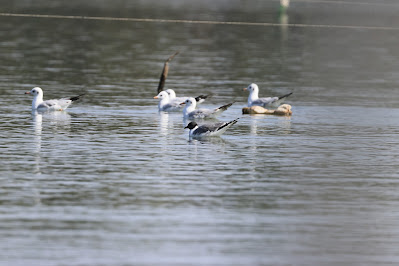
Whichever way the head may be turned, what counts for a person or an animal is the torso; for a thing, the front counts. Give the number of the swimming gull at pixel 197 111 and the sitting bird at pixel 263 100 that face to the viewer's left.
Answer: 2

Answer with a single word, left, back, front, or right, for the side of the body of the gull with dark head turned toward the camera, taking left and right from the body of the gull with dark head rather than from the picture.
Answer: left

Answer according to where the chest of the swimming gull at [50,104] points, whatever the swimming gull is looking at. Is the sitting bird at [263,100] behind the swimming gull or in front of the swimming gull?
behind

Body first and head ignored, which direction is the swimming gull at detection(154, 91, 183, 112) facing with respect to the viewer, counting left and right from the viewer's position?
facing to the left of the viewer

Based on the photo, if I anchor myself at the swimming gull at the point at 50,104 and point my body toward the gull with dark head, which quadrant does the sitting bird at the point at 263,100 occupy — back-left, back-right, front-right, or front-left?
front-left

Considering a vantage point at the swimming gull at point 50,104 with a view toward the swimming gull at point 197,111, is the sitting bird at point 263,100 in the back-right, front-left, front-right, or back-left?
front-left

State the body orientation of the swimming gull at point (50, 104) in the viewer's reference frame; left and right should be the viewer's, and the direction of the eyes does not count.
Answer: facing to the left of the viewer

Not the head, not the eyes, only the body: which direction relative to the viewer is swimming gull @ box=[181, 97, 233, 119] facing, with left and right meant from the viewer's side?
facing to the left of the viewer

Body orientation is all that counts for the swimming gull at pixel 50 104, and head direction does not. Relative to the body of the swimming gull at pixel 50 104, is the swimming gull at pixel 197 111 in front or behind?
behind

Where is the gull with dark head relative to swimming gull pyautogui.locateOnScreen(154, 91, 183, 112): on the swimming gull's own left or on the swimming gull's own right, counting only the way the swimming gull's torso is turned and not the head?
on the swimming gull's own left

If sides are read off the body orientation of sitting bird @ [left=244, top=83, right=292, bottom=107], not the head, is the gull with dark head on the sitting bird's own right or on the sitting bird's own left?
on the sitting bird's own left

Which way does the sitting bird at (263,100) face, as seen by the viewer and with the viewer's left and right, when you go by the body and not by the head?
facing to the left of the viewer
